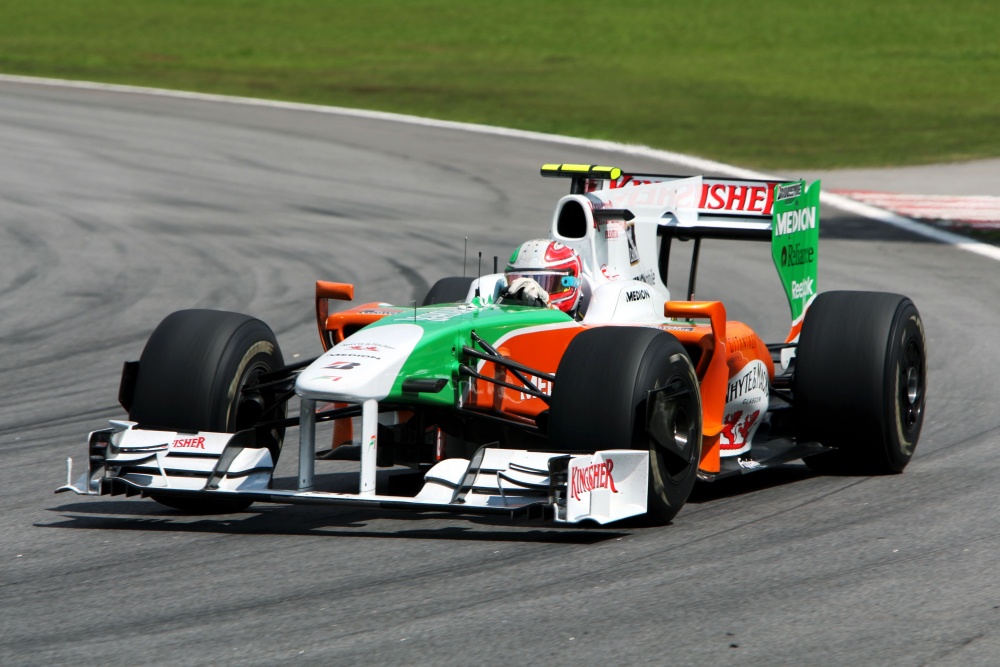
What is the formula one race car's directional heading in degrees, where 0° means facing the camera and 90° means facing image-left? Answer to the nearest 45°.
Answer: approximately 45°
